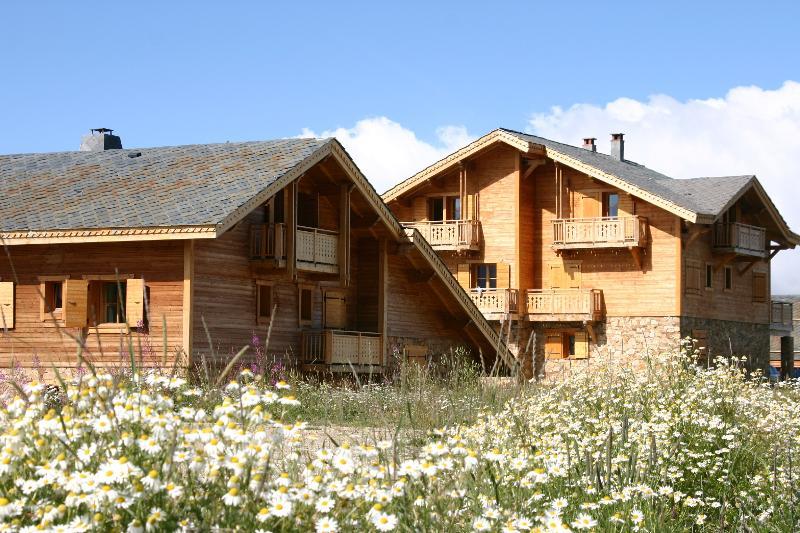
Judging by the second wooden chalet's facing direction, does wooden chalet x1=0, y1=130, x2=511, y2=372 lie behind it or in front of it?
in front

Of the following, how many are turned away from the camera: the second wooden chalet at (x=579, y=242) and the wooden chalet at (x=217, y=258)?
0

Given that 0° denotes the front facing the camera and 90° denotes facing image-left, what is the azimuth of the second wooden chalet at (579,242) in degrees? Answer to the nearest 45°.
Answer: approximately 45°

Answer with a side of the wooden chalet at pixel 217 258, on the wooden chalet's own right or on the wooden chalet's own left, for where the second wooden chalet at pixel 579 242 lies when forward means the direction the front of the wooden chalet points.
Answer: on the wooden chalet's own left

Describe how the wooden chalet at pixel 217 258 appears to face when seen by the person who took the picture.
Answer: facing the viewer and to the right of the viewer
